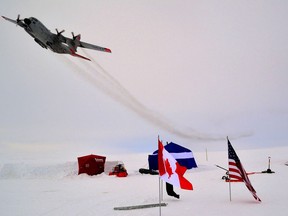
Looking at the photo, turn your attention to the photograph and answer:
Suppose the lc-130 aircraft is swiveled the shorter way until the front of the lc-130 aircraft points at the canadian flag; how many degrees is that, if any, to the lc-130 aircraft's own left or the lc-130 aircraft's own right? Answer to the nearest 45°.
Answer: approximately 45° to the lc-130 aircraft's own left

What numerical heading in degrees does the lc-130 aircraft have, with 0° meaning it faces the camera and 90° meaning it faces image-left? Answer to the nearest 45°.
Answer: approximately 45°
